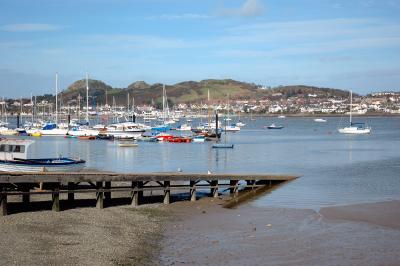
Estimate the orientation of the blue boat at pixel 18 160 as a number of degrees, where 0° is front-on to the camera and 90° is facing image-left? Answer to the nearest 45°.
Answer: approximately 270°
